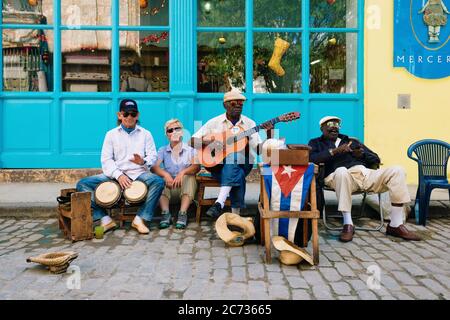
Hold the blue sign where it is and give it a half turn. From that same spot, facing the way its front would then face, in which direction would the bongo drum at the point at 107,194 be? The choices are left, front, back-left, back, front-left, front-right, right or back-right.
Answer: back-left

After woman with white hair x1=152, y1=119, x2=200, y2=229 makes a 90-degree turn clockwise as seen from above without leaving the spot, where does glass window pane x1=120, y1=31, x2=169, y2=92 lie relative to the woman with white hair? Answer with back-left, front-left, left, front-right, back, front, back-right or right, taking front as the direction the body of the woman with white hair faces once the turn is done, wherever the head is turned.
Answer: right

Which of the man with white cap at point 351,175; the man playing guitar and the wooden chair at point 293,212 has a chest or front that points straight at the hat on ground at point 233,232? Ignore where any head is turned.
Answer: the man playing guitar

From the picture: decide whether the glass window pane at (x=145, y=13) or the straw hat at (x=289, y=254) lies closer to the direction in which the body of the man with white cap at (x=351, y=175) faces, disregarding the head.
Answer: the straw hat

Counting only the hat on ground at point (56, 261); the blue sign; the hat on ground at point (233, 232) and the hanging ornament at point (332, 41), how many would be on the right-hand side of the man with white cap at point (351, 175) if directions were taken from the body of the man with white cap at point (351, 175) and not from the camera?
2

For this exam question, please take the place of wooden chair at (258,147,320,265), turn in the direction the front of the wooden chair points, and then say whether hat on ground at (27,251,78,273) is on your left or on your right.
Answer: on your right

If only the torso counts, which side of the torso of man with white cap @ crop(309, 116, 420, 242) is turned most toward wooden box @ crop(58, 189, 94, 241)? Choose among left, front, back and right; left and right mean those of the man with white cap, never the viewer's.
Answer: right

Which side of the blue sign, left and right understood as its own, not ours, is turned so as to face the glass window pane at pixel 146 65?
right

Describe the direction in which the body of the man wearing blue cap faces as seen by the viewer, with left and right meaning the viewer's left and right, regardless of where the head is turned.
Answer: facing the viewer

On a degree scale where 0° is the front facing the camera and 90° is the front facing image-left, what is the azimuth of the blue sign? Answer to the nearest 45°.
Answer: approximately 0°

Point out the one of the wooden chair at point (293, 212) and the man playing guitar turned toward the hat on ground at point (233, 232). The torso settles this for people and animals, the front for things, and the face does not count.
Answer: the man playing guitar

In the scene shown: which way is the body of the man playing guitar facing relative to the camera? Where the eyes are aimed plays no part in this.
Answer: toward the camera
